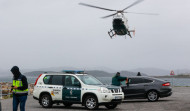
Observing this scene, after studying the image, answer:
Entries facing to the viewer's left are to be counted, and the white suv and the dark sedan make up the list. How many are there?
1

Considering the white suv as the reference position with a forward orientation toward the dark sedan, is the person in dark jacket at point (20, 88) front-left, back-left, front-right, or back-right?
back-right
